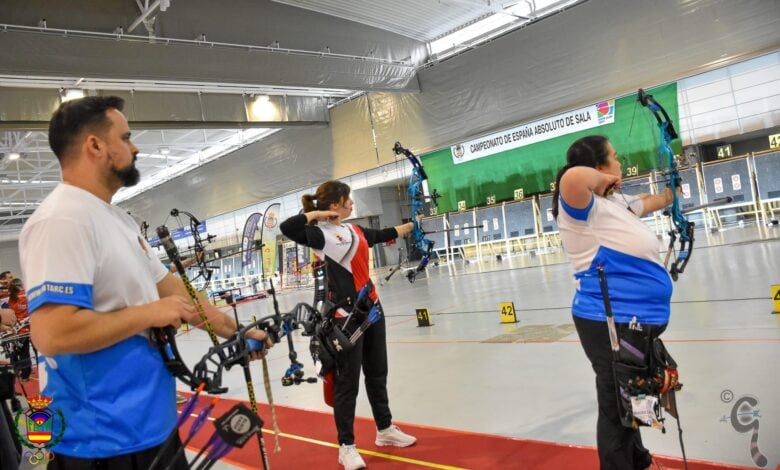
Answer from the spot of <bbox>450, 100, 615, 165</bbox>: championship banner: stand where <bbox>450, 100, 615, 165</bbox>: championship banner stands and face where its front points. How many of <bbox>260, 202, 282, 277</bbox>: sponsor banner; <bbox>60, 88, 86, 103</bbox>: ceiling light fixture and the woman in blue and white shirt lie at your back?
0

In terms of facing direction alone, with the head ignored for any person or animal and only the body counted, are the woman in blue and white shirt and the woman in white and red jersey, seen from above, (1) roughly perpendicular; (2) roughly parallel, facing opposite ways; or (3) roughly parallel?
roughly parallel

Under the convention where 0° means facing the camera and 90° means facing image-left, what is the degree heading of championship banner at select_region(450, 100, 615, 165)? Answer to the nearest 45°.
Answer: approximately 45°

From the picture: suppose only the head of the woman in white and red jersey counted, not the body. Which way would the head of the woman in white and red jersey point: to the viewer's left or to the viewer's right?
to the viewer's right

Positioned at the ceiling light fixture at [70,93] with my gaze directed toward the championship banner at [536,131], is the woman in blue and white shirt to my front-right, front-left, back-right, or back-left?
front-right

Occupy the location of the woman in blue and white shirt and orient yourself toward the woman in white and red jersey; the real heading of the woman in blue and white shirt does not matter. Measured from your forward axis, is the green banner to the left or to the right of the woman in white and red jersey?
right

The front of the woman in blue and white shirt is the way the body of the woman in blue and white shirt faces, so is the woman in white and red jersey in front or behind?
behind

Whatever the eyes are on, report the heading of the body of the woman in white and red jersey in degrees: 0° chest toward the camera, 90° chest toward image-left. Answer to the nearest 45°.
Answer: approximately 315°

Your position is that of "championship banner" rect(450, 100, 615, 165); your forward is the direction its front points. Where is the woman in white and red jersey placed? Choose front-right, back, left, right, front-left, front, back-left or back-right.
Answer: front-left

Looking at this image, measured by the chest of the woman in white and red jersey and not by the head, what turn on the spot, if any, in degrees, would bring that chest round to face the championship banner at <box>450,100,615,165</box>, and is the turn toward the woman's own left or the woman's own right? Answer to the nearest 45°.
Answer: approximately 90° to the woman's own left

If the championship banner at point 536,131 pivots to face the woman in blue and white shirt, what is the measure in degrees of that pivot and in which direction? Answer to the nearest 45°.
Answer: approximately 45° to its left

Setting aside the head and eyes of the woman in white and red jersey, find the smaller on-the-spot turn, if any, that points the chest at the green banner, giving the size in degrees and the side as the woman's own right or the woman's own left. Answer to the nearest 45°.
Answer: approximately 90° to the woman's own left
